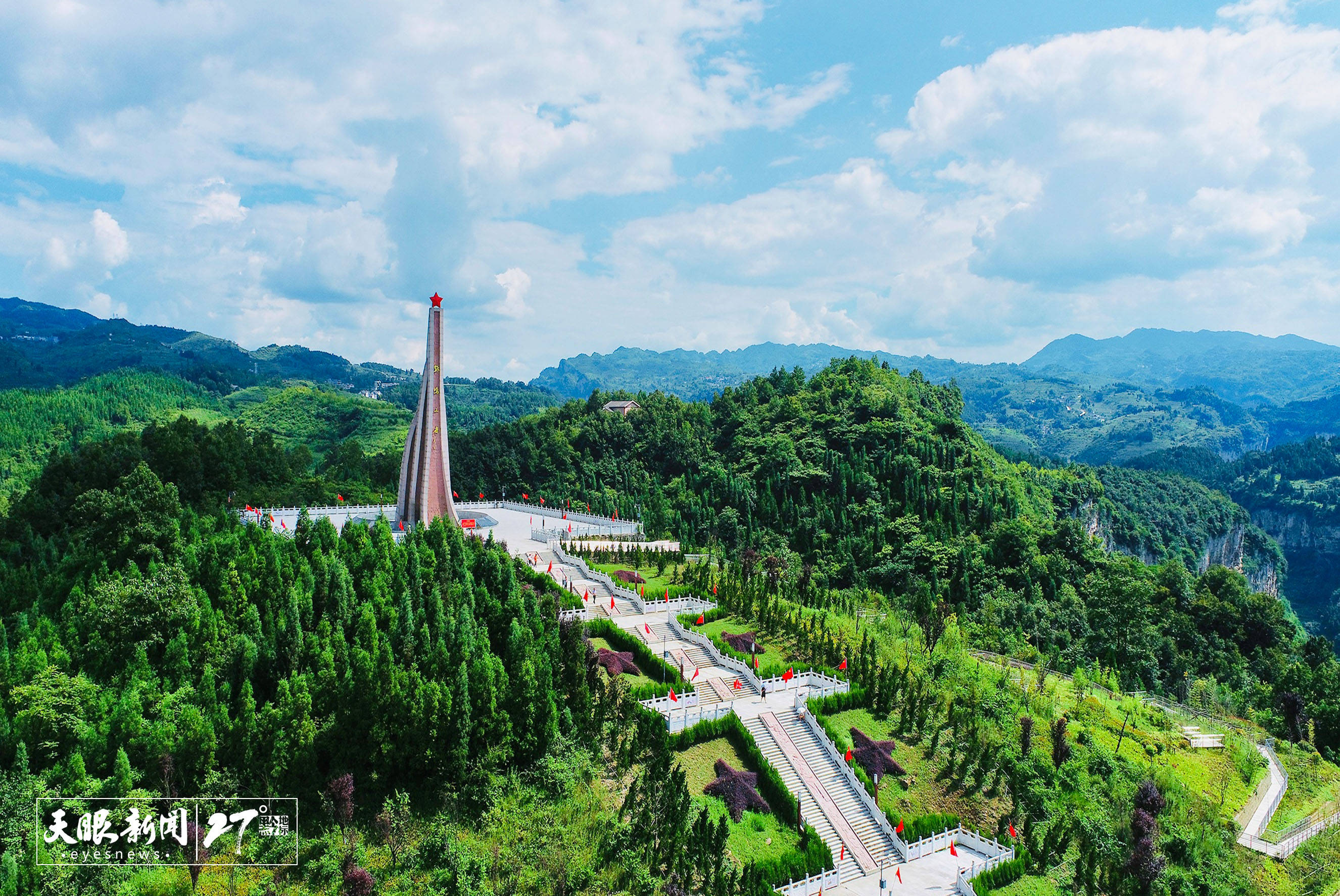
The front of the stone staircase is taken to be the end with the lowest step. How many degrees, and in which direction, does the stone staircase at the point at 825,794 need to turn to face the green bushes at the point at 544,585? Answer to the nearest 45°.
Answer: approximately 180°

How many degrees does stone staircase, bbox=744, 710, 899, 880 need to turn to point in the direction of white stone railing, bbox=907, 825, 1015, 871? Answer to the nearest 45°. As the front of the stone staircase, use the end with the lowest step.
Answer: approximately 45° to its left

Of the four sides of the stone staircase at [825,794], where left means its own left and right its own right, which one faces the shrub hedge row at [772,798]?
right

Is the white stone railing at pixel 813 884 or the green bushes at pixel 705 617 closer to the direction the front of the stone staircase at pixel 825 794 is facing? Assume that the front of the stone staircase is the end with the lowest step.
the white stone railing

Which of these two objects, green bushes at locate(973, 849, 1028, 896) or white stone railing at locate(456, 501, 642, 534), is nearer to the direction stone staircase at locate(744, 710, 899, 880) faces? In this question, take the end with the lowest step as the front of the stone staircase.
the green bushes

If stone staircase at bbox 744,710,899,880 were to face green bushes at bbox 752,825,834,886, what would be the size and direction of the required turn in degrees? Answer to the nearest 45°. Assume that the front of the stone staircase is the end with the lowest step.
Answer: approximately 45° to its right

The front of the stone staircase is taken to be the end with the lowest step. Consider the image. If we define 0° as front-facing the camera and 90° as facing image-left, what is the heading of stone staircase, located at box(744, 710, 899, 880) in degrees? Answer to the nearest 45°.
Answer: approximately 315°
